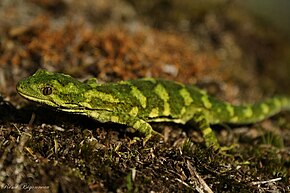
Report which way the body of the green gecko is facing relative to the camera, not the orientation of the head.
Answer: to the viewer's left
